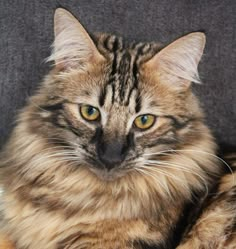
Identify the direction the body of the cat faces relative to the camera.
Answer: toward the camera
